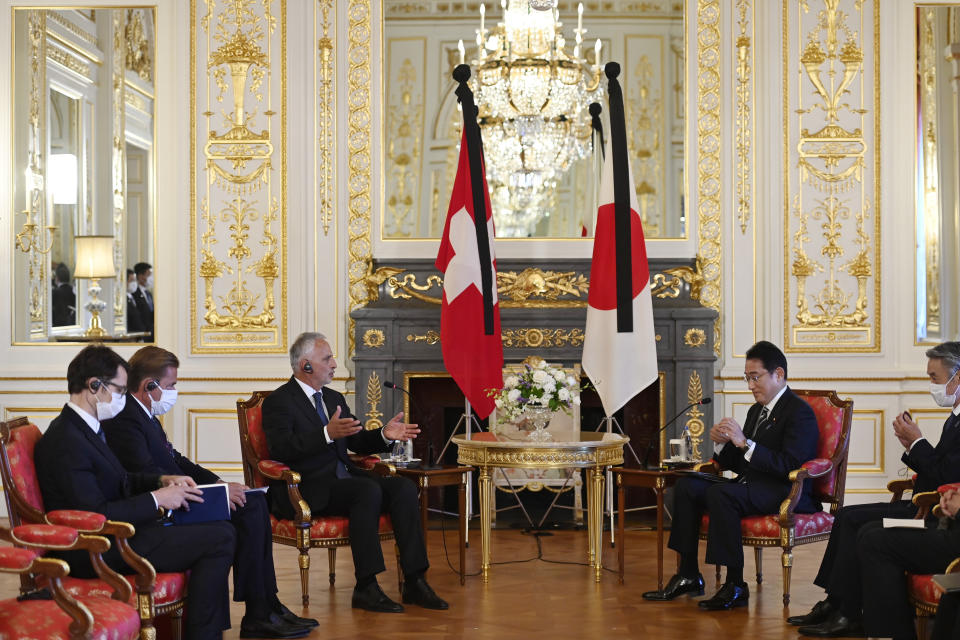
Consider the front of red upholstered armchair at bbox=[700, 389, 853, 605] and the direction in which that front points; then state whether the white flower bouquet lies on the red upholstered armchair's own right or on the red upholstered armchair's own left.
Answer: on the red upholstered armchair's own right

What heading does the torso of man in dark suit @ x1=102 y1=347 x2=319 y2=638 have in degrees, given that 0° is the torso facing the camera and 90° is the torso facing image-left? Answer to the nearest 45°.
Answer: approximately 270°

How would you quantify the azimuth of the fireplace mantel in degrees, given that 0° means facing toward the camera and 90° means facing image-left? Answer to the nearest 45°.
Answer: approximately 0°

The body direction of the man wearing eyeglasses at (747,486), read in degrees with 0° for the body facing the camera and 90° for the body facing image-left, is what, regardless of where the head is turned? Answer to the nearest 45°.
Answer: approximately 45°

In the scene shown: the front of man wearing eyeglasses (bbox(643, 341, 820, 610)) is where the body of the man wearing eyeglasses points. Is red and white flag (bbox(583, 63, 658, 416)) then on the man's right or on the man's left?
on the man's right

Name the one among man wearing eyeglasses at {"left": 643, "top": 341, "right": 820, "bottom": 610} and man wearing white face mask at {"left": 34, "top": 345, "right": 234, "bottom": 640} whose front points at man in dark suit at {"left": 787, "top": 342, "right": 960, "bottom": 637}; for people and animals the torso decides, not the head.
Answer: the man wearing white face mask

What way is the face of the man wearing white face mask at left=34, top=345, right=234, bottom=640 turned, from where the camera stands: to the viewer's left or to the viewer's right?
to the viewer's right

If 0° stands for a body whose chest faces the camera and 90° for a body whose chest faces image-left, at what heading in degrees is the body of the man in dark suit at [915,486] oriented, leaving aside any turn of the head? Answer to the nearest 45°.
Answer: approximately 90°

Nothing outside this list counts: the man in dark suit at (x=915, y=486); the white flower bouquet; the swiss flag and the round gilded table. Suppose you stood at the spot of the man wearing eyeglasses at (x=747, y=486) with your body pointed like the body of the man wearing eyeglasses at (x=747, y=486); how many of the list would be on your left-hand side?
1

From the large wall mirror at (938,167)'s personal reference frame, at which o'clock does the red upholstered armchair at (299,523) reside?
The red upholstered armchair is roughly at 1 o'clock from the large wall mirror.
